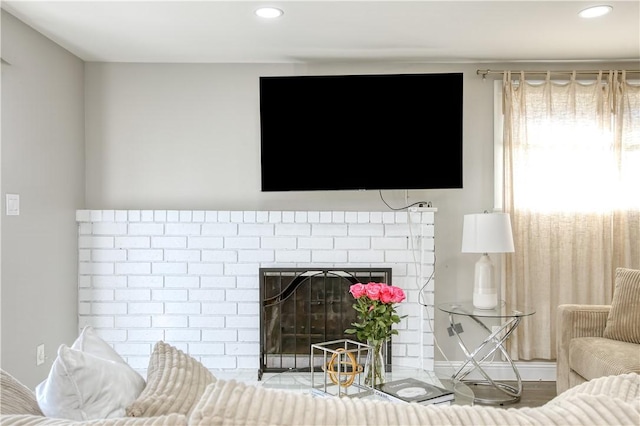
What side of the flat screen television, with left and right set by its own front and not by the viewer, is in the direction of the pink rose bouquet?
front

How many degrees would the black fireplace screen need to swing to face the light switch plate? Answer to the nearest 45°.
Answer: approximately 45° to its right

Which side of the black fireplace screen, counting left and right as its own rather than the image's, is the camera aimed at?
front

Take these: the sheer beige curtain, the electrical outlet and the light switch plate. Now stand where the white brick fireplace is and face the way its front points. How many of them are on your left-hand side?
1

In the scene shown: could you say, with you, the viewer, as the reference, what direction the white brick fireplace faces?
facing the viewer

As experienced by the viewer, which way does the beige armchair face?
facing the viewer and to the left of the viewer

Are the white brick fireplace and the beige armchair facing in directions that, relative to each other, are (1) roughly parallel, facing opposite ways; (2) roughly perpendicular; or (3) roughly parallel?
roughly perpendicular

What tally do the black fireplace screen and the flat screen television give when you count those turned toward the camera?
2

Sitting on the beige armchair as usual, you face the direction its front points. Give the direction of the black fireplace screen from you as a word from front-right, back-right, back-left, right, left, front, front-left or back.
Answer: front-right

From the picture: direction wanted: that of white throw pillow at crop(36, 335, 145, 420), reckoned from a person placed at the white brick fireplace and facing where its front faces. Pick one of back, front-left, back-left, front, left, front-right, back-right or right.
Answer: front

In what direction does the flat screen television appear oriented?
toward the camera
